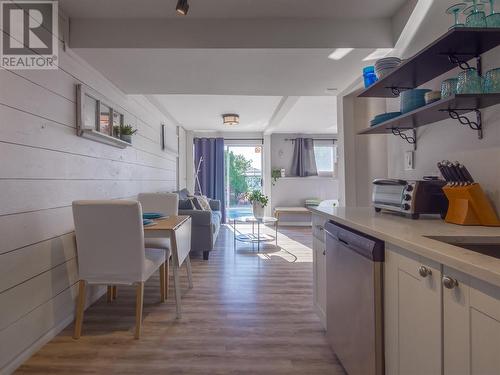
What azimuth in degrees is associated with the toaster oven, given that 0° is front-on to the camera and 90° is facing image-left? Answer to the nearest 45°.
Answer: approximately 45°

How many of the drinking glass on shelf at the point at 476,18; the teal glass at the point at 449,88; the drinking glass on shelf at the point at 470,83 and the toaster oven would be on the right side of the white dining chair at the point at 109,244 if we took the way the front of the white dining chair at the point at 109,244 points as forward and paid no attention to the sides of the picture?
4

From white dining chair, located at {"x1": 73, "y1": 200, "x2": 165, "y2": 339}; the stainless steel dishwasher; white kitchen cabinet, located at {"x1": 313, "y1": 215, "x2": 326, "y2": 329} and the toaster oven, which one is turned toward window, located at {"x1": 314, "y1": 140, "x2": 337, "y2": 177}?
the white dining chair

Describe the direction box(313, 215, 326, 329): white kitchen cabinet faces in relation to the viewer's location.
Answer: facing to the left of the viewer

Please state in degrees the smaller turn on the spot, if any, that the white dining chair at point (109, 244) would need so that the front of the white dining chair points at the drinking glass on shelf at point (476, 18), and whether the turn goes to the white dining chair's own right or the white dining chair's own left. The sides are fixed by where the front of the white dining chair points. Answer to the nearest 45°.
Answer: approximately 90° to the white dining chair's own right

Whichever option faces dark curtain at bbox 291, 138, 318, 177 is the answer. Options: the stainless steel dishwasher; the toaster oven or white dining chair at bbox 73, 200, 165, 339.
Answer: the white dining chair

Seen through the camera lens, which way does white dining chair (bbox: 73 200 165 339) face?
facing away from the viewer and to the right of the viewer

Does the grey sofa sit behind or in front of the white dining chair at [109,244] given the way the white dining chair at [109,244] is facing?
in front

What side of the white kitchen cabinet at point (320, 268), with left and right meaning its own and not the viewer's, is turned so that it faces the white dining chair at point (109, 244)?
front

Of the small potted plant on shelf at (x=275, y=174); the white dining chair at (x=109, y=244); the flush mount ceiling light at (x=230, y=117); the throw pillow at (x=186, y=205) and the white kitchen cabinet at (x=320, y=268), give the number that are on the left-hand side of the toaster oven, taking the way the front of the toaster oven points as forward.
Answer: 0

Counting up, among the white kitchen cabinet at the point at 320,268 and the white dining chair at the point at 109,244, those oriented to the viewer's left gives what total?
1

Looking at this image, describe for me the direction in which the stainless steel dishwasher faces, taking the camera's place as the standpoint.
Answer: facing the viewer and to the left of the viewer

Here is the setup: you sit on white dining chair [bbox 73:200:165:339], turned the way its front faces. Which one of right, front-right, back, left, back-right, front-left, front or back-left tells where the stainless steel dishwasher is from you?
right

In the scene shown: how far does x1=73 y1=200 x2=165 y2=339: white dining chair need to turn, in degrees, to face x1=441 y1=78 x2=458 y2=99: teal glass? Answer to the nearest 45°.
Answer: approximately 90° to its right

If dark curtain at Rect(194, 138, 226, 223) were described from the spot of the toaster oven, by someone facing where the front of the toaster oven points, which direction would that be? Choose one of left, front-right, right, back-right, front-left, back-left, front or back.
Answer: right
